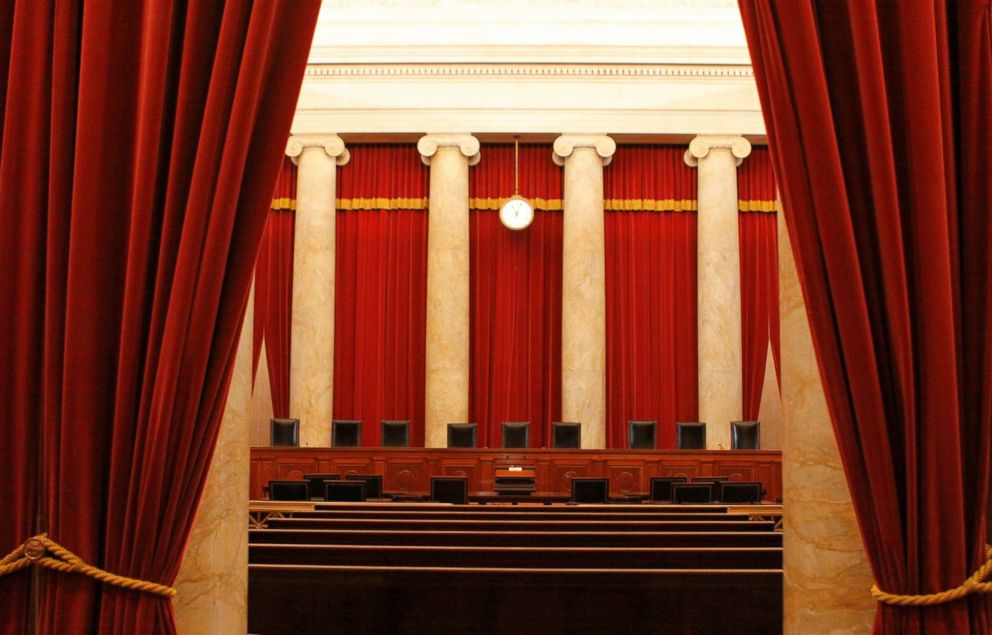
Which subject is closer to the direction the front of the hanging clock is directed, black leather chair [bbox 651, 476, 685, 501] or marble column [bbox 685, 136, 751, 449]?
the black leather chair

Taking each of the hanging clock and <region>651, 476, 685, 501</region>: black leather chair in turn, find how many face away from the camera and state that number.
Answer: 1

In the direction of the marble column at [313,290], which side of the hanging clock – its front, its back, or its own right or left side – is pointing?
right

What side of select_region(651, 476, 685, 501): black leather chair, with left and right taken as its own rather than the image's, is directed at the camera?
back

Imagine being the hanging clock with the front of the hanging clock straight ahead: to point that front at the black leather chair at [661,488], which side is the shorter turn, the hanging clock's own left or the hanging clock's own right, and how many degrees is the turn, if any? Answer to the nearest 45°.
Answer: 0° — it already faces it

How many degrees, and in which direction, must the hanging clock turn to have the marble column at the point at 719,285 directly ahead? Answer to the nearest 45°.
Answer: approximately 90° to its left

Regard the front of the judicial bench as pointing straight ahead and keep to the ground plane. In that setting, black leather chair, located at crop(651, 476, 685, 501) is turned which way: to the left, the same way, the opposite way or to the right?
the opposite way

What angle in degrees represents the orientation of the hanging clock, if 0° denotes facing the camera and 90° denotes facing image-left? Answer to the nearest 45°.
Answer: approximately 0°

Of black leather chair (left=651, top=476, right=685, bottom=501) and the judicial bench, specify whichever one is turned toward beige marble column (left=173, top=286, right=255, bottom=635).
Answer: the judicial bench

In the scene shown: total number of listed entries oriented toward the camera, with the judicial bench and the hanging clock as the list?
2
